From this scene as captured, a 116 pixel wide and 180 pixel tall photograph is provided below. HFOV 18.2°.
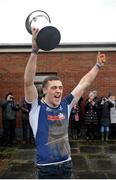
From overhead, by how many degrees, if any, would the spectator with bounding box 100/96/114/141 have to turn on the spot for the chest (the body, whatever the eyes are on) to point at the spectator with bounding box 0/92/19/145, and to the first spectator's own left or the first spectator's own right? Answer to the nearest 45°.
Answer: approximately 90° to the first spectator's own right

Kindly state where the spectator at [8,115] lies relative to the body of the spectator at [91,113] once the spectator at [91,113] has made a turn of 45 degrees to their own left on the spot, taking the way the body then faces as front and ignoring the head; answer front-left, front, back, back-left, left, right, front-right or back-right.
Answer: back-right

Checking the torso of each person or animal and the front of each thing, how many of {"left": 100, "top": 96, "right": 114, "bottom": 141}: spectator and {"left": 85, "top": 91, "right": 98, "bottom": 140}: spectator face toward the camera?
2

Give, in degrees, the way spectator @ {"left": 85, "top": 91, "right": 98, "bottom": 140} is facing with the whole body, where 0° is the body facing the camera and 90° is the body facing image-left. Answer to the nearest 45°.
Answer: approximately 0°

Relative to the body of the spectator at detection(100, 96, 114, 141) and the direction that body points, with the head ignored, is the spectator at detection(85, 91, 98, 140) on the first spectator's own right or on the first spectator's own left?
on the first spectator's own right

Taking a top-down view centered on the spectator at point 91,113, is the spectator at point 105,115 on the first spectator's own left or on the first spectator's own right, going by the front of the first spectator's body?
on the first spectator's own left

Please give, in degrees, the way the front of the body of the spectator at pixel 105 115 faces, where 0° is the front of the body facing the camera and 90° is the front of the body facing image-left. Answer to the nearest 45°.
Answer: approximately 0°

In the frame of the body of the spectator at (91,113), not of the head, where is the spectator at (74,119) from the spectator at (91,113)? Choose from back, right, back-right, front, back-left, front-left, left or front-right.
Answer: back-right
